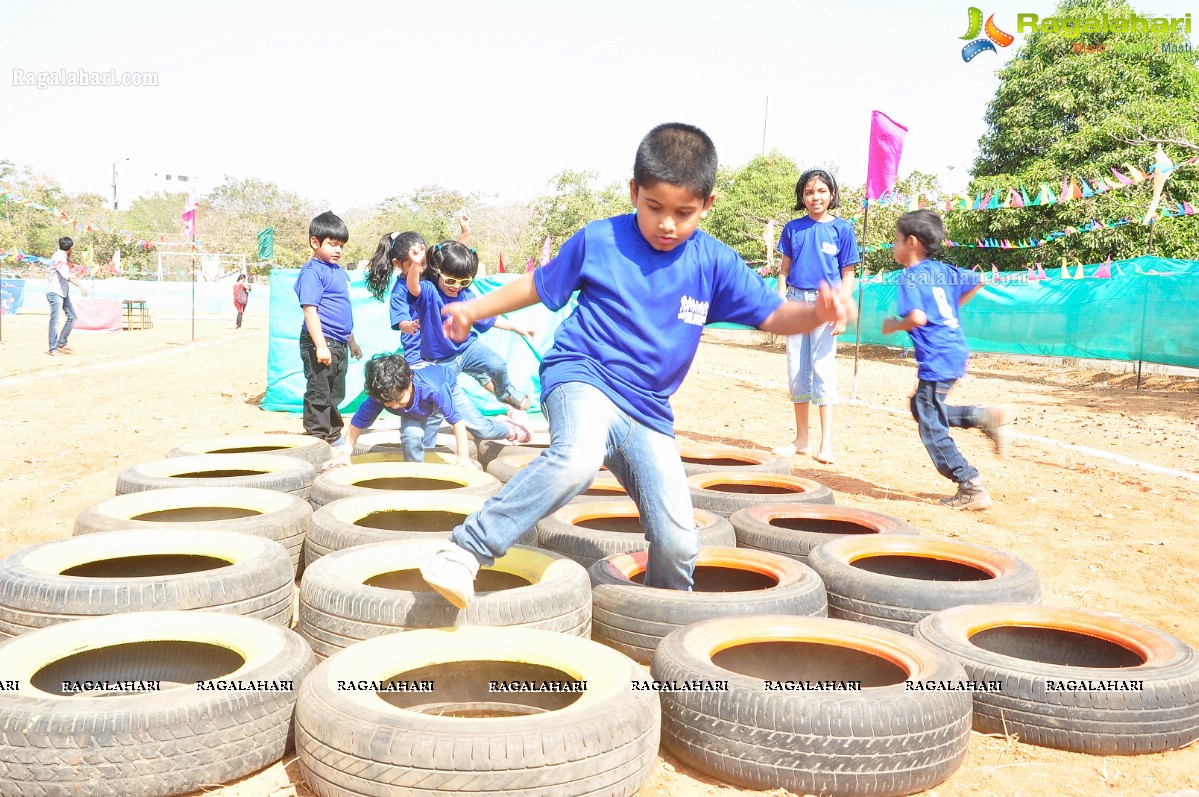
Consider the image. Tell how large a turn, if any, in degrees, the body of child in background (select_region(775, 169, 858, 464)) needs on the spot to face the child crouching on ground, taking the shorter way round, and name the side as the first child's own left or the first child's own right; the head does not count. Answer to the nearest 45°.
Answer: approximately 45° to the first child's own right

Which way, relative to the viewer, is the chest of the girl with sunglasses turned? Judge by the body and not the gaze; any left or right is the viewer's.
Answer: facing the viewer and to the right of the viewer

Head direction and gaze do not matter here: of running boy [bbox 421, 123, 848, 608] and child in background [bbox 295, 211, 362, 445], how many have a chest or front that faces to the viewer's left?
0

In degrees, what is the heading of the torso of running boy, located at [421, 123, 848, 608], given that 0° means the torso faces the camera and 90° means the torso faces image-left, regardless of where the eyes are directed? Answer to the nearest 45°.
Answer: approximately 0°

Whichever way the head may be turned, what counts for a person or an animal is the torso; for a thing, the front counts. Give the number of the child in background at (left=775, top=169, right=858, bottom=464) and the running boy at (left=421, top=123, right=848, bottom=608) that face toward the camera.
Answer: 2

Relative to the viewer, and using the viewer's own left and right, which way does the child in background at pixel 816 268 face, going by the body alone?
facing the viewer

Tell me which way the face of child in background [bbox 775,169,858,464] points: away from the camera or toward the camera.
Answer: toward the camera

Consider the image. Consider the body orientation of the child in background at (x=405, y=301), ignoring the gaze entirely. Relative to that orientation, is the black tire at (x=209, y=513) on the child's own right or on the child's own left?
on the child's own right

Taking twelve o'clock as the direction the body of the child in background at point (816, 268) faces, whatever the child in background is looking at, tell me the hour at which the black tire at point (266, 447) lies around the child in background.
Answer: The black tire is roughly at 2 o'clock from the child in background.

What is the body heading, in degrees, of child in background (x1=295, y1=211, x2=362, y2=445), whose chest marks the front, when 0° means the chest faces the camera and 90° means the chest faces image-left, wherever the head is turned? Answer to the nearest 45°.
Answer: approximately 315°

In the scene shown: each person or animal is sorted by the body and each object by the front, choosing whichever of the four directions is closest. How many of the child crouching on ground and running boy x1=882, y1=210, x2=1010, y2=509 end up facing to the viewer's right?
0

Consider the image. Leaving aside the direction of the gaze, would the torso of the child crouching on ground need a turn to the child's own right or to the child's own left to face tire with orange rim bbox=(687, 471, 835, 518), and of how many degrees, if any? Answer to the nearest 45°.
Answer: approximately 90° to the child's own left

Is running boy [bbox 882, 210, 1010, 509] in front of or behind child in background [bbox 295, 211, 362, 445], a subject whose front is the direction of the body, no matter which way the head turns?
in front

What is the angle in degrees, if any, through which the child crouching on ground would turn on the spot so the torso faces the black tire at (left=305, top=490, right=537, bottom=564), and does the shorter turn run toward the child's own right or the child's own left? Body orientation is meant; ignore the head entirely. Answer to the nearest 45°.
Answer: approximately 45° to the child's own left
